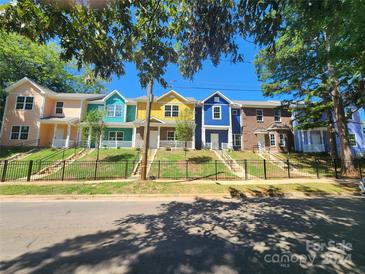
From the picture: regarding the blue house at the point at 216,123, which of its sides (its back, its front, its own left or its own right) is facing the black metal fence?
front

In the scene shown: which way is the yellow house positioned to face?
toward the camera

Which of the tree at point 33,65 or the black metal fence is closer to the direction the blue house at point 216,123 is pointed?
the black metal fence

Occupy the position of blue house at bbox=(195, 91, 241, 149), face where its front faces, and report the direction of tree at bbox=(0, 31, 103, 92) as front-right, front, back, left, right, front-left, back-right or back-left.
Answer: right

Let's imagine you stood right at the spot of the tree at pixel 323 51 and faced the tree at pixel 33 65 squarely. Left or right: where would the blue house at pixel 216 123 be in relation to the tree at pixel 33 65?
right

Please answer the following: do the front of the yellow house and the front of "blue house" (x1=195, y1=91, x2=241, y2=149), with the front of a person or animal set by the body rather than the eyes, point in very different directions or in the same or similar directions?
same or similar directions

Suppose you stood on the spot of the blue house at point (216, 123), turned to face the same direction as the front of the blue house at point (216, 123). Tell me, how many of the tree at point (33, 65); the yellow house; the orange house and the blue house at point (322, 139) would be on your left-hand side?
1

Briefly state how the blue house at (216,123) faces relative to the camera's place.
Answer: facing the viewer

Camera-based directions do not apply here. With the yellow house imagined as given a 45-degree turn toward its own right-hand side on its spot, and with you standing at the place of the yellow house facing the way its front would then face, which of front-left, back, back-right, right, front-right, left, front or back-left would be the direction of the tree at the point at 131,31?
front-left

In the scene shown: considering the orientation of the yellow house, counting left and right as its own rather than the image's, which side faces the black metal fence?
front

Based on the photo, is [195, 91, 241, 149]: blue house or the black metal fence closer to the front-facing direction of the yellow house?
the black metal fence

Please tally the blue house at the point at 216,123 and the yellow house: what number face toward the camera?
2

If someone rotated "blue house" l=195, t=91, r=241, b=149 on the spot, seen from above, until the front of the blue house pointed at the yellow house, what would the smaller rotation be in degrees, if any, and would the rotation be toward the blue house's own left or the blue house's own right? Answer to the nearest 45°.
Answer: approximately 90° to the blue house's own right

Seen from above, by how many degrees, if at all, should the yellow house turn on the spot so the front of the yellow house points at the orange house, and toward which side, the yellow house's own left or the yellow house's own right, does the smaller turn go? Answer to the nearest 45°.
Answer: approximately 90° to the yellow house's own right
